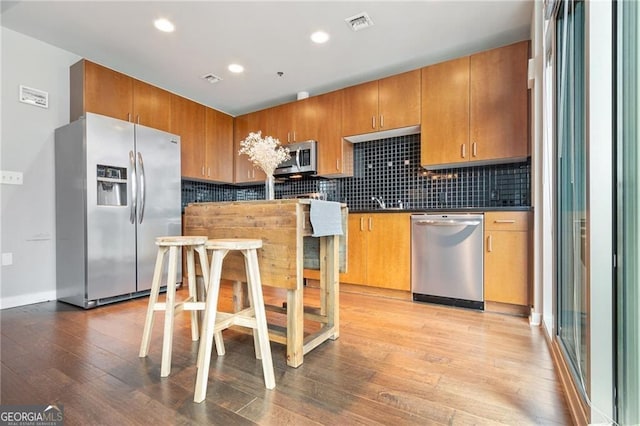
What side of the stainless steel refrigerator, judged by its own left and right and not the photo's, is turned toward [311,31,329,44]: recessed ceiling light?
front

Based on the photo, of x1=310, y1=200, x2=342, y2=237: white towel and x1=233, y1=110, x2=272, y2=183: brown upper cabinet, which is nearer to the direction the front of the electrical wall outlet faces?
the white towel

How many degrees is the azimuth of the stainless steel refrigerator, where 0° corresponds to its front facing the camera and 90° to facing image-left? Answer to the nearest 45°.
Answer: approximately 315°

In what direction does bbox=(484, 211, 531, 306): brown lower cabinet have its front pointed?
toward the camera

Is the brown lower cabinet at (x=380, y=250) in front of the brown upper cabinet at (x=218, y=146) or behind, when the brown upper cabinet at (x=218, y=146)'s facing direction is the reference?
in front

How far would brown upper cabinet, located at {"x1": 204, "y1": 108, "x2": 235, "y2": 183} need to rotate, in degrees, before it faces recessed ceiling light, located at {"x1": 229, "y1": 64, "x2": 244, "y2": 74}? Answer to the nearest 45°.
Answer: approximately 45° to its right

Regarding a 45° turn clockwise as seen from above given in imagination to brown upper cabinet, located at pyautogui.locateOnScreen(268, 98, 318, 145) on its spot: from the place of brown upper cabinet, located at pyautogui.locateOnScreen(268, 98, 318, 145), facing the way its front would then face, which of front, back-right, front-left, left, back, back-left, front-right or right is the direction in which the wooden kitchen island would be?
left

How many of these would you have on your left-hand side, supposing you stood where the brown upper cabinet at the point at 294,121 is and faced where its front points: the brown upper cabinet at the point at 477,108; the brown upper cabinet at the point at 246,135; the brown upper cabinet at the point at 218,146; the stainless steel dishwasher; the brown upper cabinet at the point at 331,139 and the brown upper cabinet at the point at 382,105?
4

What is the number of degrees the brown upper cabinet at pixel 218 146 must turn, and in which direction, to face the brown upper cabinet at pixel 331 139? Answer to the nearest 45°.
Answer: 0° — it already faces it

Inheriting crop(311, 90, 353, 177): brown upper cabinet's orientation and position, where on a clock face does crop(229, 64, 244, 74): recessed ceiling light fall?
The recessed ceiling light is roughly at 1 o'clock from the brown upper cabinet.

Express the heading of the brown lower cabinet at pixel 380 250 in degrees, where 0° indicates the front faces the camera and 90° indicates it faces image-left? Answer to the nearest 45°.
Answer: approximately 45°

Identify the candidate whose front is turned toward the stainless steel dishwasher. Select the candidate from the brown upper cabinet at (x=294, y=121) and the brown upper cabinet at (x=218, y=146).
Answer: the brown upper cabinet at (x=218, y=146)

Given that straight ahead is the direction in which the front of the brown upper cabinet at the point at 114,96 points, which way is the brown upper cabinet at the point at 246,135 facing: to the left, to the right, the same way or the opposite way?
to the right

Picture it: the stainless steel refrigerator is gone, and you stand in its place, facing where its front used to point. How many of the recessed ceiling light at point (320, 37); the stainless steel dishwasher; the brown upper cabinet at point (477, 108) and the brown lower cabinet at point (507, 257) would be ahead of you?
4

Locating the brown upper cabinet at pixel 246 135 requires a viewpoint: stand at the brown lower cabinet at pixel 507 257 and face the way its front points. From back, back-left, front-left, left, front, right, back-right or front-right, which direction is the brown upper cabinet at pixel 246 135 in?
right

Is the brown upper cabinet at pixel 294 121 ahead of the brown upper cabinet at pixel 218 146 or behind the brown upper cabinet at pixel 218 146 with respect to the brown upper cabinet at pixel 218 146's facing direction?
ahead

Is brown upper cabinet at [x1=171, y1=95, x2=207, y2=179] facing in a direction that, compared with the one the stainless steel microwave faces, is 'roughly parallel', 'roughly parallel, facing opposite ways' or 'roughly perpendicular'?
roughly perpendicular
